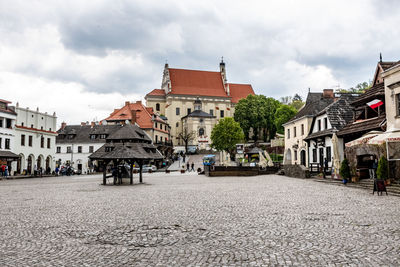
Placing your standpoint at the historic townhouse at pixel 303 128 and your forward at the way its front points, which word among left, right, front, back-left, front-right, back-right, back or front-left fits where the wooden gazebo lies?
front

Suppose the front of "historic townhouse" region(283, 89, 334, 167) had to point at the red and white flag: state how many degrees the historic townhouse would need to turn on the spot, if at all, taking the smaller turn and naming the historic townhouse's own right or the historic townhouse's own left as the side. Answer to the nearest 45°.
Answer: approximately 45° to the historic townhouse's own left

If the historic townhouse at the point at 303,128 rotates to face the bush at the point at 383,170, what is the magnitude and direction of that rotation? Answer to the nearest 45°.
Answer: approximately 45° to its left

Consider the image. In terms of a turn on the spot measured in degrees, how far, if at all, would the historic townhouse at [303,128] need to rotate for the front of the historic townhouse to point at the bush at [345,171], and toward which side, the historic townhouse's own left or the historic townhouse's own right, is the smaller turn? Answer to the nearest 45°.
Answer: approximately 45° to the historic townhouse's own left

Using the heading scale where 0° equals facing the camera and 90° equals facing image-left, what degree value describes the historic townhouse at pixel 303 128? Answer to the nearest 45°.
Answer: approximately 45°
